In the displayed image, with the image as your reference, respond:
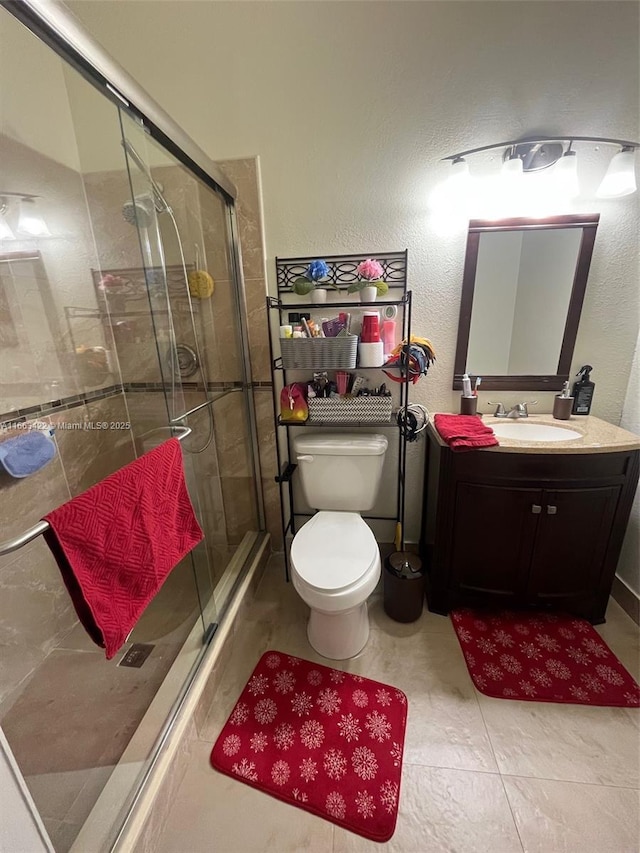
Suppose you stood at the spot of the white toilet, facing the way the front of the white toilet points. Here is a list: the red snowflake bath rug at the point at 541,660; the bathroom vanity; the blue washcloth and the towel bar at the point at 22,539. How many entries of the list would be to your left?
2

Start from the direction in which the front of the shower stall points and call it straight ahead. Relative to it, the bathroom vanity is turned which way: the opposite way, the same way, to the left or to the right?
to the right

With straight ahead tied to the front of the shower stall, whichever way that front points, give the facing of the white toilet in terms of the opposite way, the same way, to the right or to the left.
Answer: to the right

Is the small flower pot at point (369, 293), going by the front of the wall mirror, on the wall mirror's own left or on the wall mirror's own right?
on the wall mirror's own right

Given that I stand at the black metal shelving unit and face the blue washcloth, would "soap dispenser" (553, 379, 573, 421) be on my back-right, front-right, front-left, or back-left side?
back-left

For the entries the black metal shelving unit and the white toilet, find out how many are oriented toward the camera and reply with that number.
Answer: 2

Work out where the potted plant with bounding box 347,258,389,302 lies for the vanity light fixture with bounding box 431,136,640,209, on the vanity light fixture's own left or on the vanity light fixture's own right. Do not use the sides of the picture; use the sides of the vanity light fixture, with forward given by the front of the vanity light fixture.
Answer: on the vanity light fixture's own right

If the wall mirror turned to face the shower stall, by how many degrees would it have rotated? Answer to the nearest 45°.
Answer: approximately 45° to its right

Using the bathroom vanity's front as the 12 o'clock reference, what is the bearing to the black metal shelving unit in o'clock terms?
The black metal shelving unit is roughly at 3 o'clock from the bathroom vanity.

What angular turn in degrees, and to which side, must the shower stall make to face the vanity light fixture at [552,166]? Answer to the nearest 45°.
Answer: approximately 45° to its left

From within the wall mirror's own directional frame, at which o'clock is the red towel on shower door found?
The red towel on shower door is roughly at 1 o'clock from the wall mirror.
